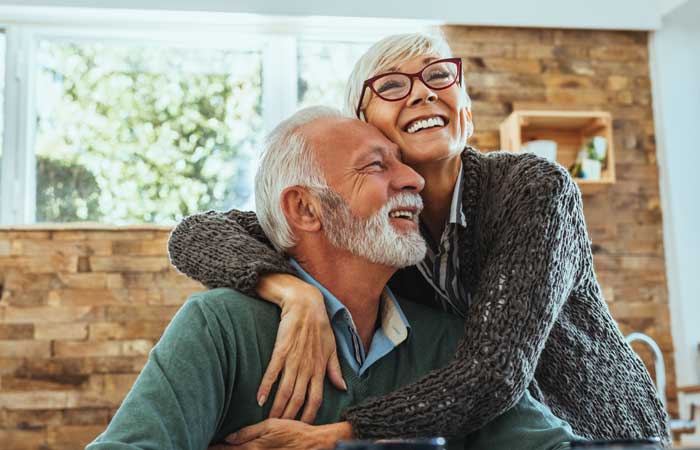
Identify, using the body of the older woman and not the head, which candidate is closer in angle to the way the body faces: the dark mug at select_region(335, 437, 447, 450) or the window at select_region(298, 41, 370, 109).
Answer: the dark mug

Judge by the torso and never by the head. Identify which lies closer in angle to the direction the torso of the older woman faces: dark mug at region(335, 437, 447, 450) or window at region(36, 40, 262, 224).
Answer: the dark mug

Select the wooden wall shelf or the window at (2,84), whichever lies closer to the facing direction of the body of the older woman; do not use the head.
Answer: the window

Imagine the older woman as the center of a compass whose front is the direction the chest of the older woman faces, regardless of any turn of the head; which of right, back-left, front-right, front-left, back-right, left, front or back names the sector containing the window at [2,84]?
right

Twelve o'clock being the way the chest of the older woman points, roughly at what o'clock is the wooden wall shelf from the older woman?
The wooden wall shelf is roughly at 5 o'clock from the older woman.

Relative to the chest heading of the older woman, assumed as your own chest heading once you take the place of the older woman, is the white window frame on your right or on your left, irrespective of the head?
on your right

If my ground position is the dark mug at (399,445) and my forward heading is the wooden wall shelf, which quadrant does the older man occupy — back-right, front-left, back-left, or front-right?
front-left

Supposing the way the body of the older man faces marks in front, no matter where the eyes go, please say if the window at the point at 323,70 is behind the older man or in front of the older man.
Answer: behind

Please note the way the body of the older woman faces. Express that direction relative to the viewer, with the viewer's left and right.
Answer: facing the viewer and to the left of the viewer

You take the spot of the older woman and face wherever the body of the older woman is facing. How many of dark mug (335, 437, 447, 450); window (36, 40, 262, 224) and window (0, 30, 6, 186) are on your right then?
2

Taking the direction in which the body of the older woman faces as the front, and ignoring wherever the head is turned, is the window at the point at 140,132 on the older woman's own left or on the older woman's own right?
on the older woman's own right
